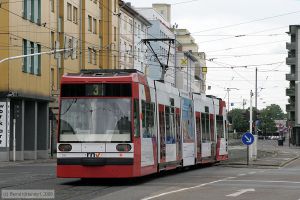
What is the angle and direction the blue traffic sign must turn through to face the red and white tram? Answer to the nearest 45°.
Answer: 0° — it already faces it

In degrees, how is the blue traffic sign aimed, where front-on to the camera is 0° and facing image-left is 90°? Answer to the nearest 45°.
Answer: approximately 0°
